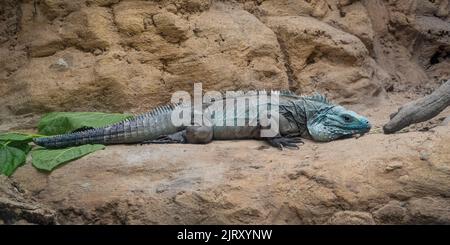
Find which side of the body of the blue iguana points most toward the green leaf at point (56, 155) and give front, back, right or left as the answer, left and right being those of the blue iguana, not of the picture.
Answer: back

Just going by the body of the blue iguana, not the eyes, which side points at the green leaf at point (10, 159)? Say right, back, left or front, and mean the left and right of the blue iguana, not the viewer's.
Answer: back

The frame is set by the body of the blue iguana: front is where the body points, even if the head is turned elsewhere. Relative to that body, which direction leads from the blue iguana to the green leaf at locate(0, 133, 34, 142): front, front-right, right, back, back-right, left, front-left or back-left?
back

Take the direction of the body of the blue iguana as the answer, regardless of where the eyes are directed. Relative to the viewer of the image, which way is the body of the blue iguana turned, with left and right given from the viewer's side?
facing to the right of the viewer

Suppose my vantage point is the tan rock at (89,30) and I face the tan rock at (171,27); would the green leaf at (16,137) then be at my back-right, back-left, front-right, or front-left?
back-right

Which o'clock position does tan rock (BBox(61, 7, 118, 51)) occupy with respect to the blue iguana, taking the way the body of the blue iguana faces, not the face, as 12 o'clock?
The tan rock is roughly at 7 o'clock from the blue iguana.

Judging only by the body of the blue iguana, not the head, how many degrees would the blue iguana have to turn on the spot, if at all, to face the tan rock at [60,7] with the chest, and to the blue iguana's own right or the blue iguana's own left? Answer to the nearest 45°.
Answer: approximately 135° to the blue iguana's own left

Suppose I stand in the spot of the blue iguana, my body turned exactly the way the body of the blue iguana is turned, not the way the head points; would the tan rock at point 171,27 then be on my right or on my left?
on my left
